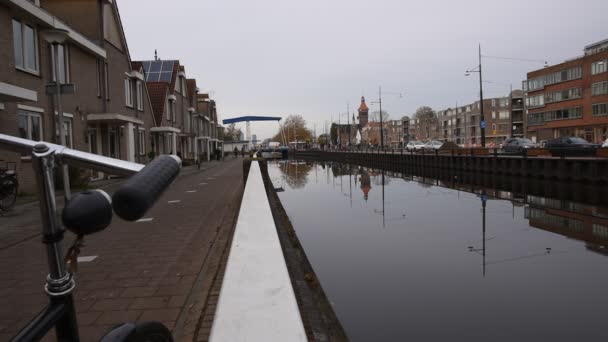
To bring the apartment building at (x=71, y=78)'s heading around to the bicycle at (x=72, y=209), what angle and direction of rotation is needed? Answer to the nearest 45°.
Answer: approximately 45° to its right

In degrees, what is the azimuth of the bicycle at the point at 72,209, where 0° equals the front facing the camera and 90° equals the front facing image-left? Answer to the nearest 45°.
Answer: approximately 225°

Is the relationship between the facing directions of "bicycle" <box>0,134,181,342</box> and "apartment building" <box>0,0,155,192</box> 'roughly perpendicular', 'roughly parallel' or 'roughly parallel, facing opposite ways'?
roughly perpendicular

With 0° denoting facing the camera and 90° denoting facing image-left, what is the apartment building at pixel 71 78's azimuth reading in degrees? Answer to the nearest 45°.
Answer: approximately 315°

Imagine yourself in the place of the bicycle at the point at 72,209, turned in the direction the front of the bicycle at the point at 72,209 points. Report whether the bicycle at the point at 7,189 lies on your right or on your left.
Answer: on your left
